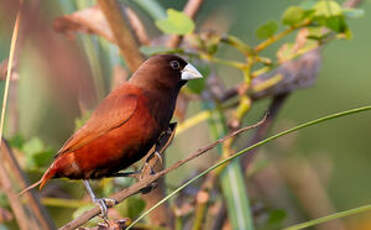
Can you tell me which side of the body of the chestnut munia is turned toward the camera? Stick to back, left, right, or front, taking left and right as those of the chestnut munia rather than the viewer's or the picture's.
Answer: right

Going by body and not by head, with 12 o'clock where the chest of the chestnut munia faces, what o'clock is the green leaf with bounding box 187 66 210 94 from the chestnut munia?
The green leaf is roughly at 10 o'clock from the chestnut munia.

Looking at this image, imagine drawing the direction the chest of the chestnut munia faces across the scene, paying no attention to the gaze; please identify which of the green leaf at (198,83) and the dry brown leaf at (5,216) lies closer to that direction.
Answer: the green leaf

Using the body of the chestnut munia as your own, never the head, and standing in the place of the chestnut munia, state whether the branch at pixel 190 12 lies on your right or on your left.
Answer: on your left

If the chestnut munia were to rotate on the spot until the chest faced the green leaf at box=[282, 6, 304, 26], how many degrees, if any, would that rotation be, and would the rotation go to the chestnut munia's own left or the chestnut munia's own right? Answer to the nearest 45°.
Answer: approximately 45° to the chestnut munia's own left

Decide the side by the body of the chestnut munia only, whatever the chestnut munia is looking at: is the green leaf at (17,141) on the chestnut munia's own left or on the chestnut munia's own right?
on the chestnut munia's own left

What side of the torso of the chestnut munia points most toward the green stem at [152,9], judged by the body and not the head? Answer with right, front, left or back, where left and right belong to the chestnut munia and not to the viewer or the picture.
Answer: left
